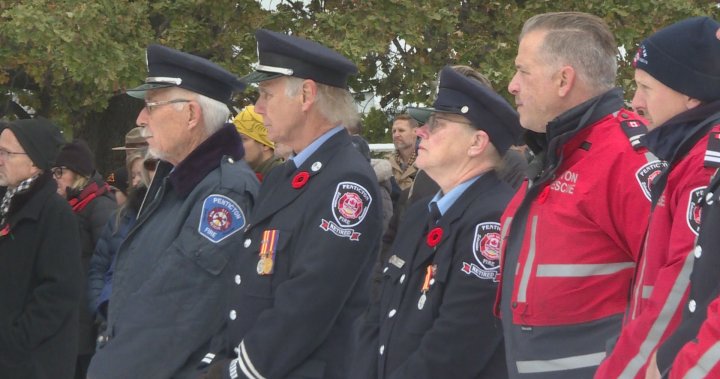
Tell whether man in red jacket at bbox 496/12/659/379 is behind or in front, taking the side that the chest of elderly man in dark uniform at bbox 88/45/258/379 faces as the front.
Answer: behind

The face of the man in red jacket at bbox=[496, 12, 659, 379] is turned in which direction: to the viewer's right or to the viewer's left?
to the viewer's left

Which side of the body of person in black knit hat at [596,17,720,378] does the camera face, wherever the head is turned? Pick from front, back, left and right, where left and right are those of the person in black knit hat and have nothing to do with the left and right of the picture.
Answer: left

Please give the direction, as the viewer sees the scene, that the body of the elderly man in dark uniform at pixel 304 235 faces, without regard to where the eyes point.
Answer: to the viewer's left

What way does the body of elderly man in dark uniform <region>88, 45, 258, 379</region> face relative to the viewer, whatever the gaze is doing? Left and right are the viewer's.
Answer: facing to the left of the viewer
